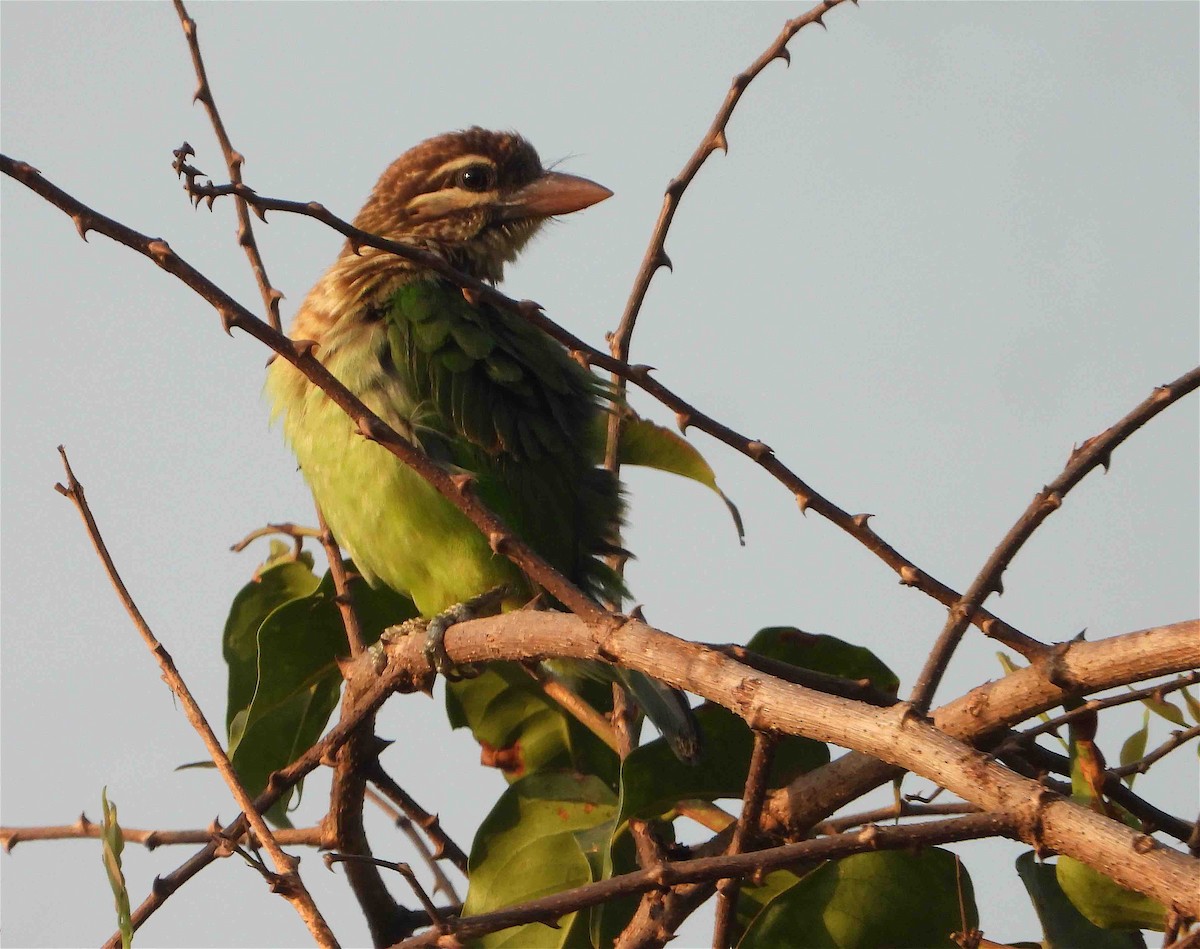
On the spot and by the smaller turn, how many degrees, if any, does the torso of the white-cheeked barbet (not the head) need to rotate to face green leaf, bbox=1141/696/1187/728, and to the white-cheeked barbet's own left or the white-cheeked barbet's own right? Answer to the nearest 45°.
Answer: approximately 135° to the white-cheeked barbet's own left

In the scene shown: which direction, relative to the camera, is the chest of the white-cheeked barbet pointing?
to the viewer's left
